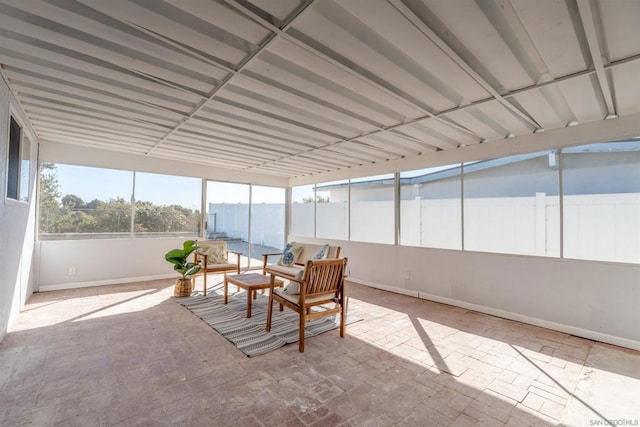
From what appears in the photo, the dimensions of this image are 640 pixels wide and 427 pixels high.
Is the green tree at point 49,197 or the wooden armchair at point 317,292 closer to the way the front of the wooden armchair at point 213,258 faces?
the wooden armchair

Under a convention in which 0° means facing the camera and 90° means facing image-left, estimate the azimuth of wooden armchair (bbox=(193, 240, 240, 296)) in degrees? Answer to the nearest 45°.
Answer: approximately 315°

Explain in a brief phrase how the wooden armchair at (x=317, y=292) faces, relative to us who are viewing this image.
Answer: facing away from the viewer and to the left of the viewer

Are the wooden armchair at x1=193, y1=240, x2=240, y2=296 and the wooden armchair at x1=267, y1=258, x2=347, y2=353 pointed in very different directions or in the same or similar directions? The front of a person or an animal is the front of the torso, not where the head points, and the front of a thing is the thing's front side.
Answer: very different directions

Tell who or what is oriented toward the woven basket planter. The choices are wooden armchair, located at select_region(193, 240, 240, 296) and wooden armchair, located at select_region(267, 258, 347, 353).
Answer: wooden armchair, located at select_region(267, 258, 347, 353)

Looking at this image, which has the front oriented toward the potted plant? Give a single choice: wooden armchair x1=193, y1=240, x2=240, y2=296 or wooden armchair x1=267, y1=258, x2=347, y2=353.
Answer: wooden armchair x1=267, y1=258, x2=347, y2=353

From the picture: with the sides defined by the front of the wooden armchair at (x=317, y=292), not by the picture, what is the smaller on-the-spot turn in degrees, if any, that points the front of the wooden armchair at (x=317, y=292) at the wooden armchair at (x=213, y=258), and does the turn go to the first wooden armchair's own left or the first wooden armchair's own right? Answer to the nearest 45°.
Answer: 0° — it already faces it

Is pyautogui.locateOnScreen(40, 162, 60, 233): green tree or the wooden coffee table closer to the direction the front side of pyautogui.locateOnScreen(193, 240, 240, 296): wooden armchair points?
the wooden coffee table

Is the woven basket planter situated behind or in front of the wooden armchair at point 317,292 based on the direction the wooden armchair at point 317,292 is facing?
in front

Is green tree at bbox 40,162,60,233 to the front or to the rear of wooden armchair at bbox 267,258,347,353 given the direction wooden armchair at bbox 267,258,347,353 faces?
to the front

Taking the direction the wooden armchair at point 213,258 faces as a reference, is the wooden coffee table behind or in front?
in front

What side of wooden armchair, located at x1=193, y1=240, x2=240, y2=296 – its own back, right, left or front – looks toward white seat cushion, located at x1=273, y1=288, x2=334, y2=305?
front
